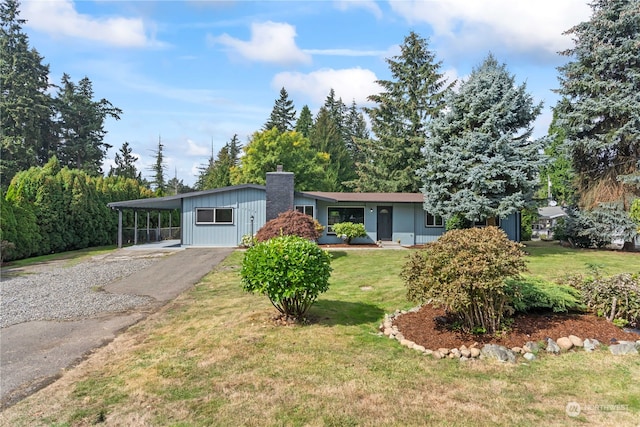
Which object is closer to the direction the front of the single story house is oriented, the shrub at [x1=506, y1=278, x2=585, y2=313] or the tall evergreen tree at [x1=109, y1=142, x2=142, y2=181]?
the shrub

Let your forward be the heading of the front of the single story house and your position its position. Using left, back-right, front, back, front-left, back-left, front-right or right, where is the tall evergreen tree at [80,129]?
back-right

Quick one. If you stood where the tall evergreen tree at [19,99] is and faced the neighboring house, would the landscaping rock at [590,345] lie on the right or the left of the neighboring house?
right

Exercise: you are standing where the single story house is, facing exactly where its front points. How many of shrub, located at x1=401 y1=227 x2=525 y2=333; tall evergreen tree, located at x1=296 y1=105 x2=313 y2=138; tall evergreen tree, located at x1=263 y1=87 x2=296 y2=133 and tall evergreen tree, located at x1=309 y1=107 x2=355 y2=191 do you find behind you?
3

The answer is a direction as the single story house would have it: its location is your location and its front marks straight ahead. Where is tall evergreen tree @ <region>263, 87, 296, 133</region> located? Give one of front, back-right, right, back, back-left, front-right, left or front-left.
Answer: back

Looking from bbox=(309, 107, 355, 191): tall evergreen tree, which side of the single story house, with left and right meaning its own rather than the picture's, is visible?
back

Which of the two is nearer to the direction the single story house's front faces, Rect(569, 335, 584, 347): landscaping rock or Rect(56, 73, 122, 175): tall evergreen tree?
the landscaping rock

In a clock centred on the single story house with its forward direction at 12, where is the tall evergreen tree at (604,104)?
The tall evergreen tree is roughly at 9 o'clock from the single story house.

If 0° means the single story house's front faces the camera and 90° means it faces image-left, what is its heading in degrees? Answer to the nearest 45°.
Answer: approximately 0°

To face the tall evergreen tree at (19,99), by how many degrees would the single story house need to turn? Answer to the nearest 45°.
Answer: approximately 135° to its right

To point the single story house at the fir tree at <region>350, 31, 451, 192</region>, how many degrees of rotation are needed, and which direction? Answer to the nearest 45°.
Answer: approximately 135° to its left

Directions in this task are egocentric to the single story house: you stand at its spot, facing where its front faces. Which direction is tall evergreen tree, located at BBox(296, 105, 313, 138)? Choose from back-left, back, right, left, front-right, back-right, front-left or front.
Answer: back
